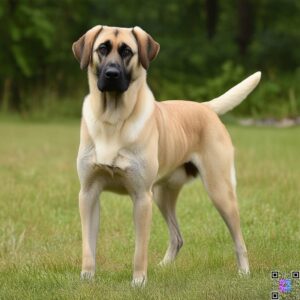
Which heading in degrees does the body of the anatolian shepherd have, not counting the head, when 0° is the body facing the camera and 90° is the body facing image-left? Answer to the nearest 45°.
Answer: approximately 45°
